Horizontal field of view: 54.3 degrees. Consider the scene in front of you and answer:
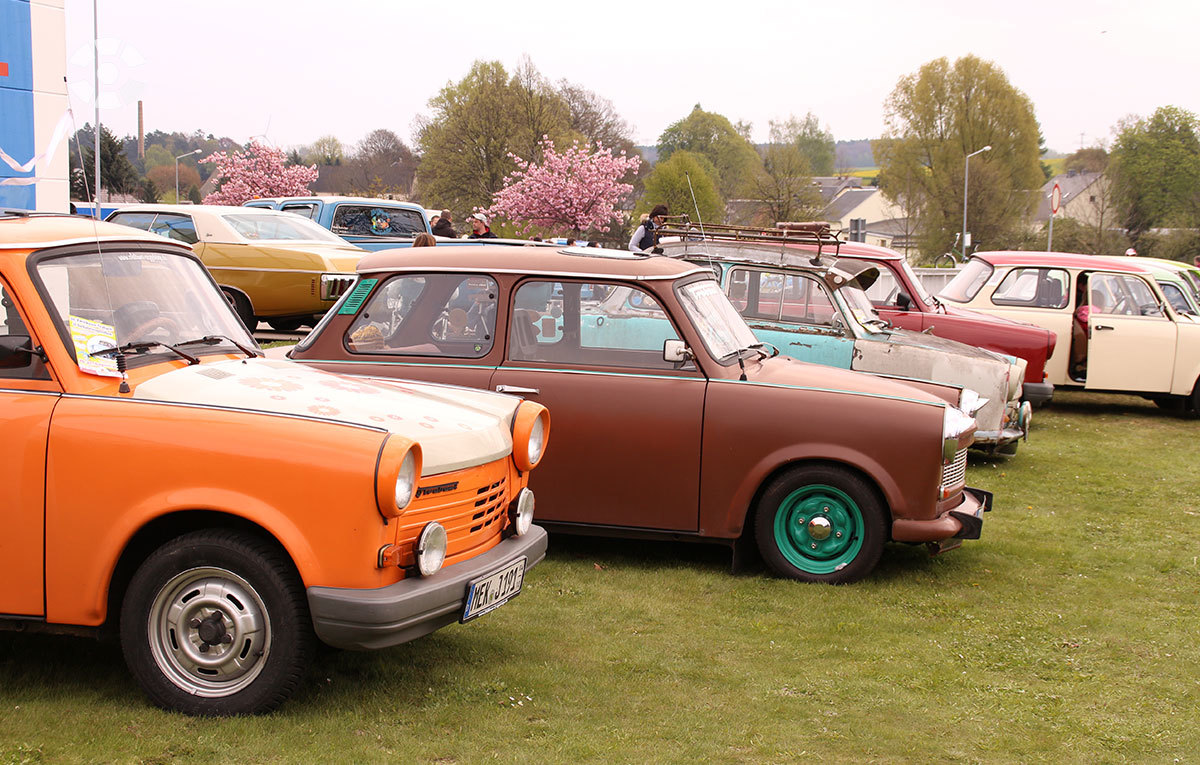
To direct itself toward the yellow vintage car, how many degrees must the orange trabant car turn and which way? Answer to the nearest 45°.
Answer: approximately 135° to its left

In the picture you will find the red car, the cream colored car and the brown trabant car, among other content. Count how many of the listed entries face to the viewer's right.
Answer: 3

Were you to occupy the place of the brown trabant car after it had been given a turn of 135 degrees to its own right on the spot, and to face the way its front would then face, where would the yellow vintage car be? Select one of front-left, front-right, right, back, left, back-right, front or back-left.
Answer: right

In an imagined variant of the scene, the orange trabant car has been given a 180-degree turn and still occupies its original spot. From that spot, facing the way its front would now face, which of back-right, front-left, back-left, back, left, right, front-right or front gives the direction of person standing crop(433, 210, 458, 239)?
front-right

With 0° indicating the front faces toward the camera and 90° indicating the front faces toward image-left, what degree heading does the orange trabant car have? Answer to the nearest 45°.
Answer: approximately 315°

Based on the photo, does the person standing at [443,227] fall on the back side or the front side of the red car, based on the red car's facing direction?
on the back side

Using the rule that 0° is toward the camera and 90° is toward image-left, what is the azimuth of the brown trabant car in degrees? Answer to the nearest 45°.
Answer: approximately 270°

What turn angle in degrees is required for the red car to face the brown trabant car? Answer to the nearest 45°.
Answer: approximately 90° to its right

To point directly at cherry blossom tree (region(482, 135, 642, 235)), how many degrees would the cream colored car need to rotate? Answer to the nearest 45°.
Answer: approximately 135° to its left

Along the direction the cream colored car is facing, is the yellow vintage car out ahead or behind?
behind

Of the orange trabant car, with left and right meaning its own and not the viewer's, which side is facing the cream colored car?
left

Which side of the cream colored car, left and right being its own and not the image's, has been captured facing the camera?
right

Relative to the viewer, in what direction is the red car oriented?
to the viewer's right

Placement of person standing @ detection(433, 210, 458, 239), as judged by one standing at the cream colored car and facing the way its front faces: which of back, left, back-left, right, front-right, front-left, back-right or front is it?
back

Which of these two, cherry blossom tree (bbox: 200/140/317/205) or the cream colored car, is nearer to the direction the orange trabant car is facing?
the cream colored car
